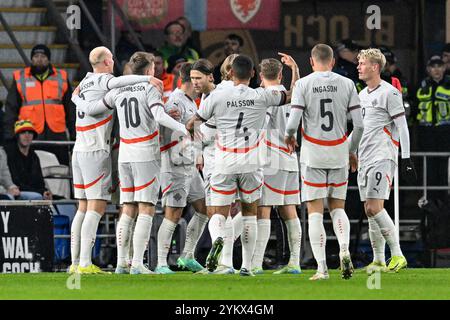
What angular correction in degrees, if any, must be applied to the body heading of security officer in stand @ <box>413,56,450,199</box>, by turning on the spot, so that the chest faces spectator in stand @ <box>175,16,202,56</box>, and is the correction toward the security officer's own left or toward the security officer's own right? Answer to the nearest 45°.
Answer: approximately 90° to the security officer's own right

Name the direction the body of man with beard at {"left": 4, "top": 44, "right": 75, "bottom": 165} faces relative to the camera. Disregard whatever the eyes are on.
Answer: toward the camera

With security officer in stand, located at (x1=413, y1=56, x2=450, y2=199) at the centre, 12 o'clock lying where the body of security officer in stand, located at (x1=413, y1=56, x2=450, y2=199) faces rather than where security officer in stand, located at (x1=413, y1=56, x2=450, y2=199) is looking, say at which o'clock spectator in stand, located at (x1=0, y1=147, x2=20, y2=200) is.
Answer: spectator in stand, located at (x1=0, y1=147, x2=20, y2=200) is roughly at 2 o'clock from security officer in stand, located at (x1=413, y1=56, x2=450, y2=199).

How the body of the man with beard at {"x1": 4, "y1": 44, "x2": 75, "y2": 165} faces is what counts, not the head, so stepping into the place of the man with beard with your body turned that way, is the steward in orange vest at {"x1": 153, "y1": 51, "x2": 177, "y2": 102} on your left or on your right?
on your left

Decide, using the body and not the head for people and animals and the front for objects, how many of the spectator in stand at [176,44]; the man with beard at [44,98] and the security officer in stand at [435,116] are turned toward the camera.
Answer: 3

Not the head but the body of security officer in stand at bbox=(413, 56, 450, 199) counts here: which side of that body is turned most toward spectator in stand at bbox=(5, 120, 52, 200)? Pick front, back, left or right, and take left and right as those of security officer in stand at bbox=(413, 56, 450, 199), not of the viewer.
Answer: right

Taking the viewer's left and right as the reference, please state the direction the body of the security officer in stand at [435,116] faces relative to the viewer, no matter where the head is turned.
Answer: facing the viewer

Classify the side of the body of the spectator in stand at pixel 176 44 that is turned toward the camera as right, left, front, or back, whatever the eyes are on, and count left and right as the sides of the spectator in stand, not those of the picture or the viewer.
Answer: front

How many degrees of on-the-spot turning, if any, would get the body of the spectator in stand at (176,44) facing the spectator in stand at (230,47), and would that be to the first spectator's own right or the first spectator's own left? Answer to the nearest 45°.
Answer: approximately 90° to the first spectator's own left
